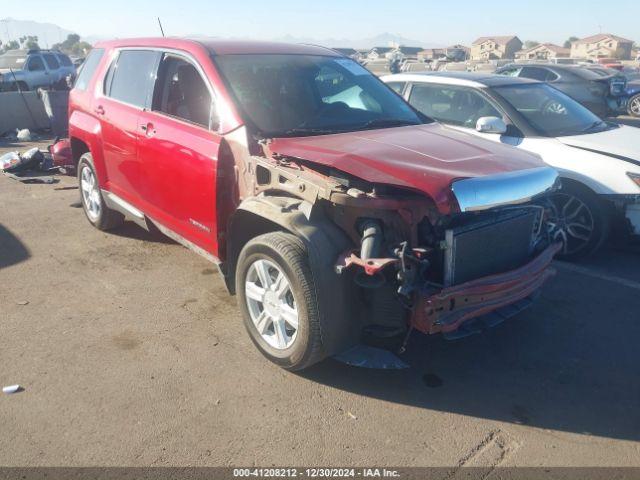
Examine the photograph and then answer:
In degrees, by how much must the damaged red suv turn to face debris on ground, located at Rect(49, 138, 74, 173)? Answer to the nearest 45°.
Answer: approximately 180°

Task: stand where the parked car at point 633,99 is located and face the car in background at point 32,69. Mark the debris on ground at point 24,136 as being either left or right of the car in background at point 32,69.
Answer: left

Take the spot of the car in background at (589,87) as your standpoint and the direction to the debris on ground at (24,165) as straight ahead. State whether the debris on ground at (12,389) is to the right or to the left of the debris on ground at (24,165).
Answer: left

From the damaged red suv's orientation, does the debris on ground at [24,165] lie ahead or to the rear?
to the rear

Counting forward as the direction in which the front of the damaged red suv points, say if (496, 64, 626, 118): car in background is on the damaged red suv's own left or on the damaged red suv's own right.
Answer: on the damaged red suv's own left

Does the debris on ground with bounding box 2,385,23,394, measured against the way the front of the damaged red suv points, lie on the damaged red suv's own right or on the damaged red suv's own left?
on the damaged red suv's own right

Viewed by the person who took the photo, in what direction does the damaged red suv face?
facing the viewer and to the right of the viewer

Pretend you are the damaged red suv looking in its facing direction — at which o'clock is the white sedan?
The white sedan is roughly at 9 o'clock from the damaged red suv.

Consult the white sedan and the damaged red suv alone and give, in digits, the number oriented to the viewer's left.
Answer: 0

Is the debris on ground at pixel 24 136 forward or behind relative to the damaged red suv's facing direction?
behind

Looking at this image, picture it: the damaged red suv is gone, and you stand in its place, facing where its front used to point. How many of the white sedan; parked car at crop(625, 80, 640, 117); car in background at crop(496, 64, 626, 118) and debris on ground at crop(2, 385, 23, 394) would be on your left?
3

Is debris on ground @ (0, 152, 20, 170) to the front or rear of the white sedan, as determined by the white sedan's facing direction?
to the rear

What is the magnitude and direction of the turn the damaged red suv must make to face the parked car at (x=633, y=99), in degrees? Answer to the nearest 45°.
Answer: approximately 90° to its left
